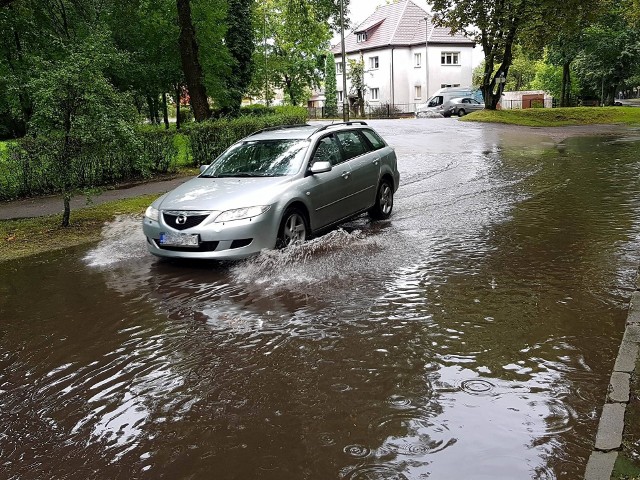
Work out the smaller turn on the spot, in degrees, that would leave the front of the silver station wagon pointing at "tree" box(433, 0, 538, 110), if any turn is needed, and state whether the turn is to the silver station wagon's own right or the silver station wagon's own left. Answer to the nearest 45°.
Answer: approximately 180°

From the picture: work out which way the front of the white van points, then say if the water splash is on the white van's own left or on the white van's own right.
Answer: on the white van's own left

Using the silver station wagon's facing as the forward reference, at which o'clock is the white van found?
The white van is roughly at 5 o'clock from the silver station wagon.

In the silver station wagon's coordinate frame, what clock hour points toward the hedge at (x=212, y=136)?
The hedge is roughly at 4 o'clock from the silver station wagon.

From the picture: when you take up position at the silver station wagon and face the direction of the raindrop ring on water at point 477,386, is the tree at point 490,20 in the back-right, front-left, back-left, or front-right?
back-left

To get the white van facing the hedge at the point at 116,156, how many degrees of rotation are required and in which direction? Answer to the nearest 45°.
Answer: approximately 90° to its left

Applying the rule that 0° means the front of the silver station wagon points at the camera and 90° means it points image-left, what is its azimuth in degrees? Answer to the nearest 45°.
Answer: approximately 45°

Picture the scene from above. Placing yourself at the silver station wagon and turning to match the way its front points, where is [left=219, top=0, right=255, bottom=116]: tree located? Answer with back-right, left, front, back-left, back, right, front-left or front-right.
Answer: back-right

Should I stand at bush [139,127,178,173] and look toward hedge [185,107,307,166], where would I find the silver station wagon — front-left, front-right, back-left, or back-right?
back-right

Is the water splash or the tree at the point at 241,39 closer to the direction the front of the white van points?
the tree

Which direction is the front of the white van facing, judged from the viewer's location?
facing to the left of the viewer

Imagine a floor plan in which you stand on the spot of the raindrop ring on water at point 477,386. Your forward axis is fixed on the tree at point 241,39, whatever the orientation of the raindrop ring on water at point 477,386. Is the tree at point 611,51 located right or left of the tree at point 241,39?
right

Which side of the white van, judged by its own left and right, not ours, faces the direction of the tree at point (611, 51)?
back

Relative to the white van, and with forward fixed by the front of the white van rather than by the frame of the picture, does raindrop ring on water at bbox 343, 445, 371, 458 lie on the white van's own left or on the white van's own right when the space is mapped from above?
on the white van's own left
